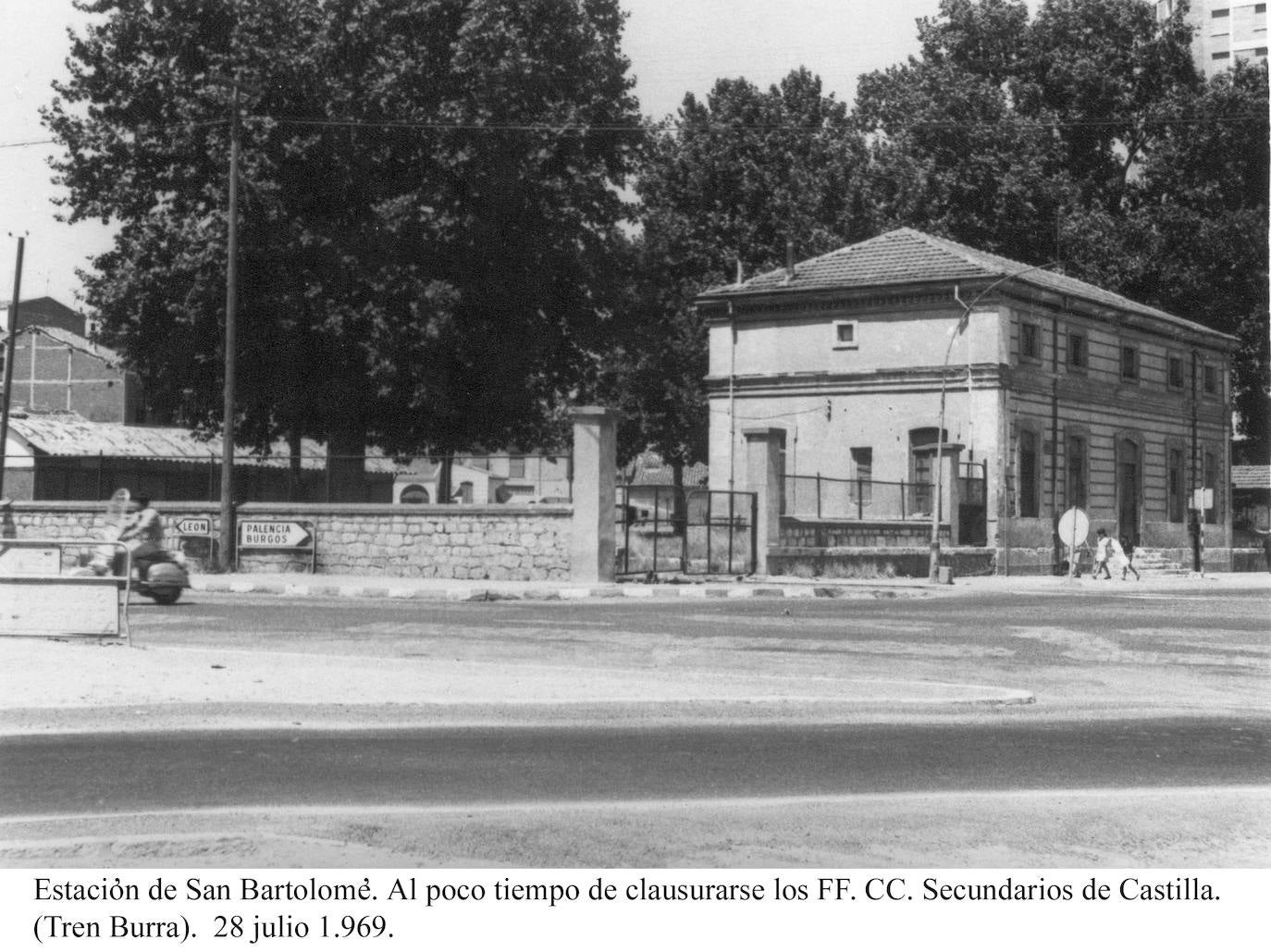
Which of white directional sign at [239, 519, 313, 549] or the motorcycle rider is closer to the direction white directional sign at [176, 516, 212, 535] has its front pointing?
the motorcycle rider

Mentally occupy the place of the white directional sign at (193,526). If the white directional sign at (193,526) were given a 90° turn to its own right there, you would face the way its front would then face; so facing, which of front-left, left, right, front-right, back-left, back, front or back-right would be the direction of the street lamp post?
back

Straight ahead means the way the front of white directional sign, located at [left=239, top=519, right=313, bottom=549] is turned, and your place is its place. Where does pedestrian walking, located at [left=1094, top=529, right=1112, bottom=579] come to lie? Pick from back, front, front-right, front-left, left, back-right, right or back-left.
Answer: left

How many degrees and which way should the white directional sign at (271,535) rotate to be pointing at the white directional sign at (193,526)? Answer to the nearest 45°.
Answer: approximately 135° to its right

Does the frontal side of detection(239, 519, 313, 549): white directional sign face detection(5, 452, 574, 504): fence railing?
no

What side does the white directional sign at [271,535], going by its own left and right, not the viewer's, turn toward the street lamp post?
left

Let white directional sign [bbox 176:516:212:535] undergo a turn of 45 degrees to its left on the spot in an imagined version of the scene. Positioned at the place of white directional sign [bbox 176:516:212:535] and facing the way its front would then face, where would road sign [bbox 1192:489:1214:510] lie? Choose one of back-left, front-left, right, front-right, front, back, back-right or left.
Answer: front-left

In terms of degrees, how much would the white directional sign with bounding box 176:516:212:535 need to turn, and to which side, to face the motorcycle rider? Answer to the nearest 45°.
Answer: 0° — it already faces them

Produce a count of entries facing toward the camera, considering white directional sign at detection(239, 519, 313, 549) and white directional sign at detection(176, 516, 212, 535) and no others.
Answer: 2

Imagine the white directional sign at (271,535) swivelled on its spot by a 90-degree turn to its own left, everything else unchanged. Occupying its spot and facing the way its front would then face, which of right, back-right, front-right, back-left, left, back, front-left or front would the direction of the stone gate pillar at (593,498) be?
front-right

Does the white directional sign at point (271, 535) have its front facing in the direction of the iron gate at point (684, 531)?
no

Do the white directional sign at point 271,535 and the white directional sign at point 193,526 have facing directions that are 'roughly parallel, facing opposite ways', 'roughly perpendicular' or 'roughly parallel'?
roughly parallel

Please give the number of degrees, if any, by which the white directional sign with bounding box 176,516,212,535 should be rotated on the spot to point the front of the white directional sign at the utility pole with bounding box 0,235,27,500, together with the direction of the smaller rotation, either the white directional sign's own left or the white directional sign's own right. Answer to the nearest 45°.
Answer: approximately 135° to the white directional sign's own right

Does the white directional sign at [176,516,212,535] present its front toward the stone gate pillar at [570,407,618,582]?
no

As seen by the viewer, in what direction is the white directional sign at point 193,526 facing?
toward the camera
